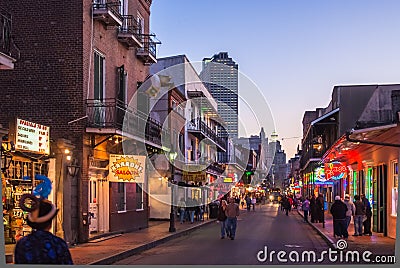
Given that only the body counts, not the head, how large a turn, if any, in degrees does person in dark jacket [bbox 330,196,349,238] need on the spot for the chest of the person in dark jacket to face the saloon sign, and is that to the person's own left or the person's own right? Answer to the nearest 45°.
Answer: approximately 90° to the person's own left

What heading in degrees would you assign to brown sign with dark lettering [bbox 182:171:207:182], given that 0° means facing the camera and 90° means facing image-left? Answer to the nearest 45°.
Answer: approximately 0°

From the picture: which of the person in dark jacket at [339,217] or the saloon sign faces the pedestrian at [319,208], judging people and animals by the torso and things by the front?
the person in dark jacket

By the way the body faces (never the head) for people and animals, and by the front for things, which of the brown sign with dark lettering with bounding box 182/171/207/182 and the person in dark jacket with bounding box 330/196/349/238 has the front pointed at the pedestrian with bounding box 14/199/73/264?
the brown sign with dark lettering

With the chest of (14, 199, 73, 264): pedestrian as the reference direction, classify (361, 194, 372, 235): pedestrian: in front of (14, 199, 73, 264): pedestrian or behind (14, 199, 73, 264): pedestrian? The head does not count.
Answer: in front

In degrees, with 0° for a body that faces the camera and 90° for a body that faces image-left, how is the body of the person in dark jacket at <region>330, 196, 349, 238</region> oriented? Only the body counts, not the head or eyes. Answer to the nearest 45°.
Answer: approximately 180°

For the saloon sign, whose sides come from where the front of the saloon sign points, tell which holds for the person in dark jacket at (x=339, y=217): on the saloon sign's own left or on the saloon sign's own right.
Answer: on the saloon sign's own left

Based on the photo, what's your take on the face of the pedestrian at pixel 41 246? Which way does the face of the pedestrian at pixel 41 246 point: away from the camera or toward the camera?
away from the camera

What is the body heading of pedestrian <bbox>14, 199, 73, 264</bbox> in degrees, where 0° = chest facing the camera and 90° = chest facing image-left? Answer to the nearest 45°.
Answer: approximately 180°
